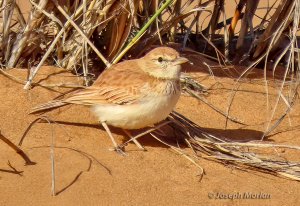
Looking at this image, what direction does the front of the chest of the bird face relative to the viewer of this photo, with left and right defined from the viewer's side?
facing to the right of the viewer
